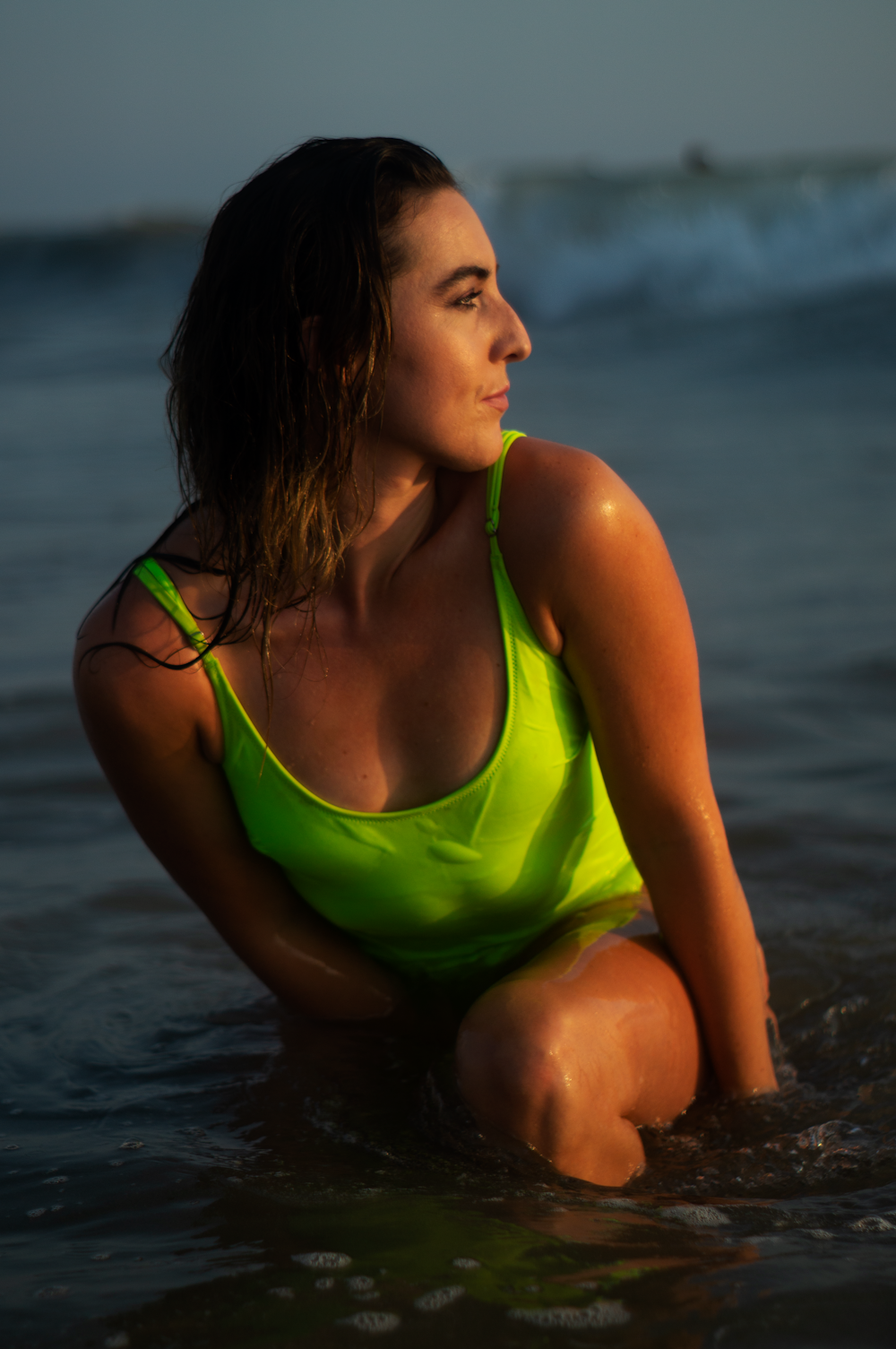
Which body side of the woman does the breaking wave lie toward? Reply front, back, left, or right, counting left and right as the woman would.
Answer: back

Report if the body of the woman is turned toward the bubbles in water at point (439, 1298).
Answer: yes

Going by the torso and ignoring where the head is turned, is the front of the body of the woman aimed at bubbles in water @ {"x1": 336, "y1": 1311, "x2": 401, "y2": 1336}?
yes

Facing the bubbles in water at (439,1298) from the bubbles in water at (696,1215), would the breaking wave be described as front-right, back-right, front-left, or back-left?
back-right

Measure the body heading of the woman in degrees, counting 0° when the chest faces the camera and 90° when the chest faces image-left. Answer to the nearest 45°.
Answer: approximately 0°

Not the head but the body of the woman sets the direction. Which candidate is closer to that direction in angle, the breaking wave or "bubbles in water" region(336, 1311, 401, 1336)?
the bubbles in water

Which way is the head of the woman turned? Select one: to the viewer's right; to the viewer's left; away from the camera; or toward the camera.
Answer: to the viewer's right

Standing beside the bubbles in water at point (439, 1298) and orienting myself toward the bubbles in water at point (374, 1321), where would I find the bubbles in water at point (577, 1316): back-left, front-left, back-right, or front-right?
back-left

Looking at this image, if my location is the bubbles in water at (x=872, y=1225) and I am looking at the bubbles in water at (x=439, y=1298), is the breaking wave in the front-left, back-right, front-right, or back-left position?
back-right
